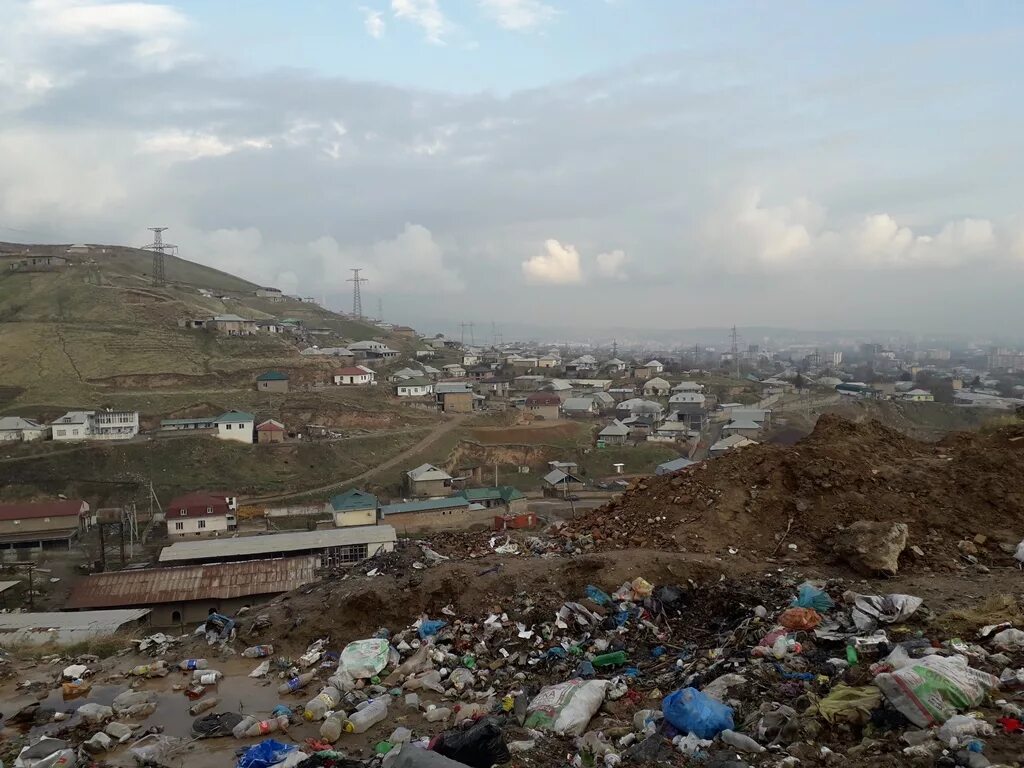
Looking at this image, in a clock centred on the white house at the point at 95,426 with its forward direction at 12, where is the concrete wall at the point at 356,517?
The concrete wall is roughly at 11 o'clock from the white house.

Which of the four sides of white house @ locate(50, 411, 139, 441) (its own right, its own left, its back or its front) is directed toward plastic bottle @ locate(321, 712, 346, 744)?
front

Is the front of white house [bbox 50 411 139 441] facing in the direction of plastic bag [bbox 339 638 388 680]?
yes

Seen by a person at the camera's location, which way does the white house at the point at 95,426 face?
facing the viewer

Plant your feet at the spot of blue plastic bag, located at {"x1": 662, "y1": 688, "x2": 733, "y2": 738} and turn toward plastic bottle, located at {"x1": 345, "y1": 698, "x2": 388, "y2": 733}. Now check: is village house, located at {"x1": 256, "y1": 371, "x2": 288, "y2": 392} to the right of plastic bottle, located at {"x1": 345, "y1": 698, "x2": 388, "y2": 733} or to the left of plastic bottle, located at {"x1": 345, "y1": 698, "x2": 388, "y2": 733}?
right

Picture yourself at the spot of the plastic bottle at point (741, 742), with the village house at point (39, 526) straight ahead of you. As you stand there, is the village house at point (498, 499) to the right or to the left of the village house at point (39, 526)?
right

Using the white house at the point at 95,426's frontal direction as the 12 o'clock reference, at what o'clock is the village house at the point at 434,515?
The village house is roughly at 11 o'clock from the white house.

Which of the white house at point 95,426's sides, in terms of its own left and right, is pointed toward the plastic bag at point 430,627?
front

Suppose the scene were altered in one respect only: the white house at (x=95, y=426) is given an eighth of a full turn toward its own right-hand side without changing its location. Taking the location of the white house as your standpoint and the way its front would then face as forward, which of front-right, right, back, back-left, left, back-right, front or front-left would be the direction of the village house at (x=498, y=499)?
left

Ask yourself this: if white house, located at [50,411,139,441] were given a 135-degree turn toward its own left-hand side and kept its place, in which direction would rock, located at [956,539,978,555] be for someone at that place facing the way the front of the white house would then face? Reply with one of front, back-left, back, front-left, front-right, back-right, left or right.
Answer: back-right

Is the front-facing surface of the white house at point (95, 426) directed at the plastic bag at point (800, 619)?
yes

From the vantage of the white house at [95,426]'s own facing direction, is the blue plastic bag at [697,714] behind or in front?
in front

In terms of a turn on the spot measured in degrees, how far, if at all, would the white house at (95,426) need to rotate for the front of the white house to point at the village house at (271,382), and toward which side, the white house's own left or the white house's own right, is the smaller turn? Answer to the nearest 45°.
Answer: approximately 135° to the white house's own left

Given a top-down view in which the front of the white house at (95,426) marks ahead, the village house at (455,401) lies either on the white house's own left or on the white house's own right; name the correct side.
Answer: on the white house's own left

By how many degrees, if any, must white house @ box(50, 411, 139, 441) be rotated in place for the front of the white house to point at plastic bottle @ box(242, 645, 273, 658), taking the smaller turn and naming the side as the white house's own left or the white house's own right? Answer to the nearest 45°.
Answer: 0° — it already faces it

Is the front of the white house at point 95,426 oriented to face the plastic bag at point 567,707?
yes

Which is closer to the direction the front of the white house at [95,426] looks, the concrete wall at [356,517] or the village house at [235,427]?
the concrete wall

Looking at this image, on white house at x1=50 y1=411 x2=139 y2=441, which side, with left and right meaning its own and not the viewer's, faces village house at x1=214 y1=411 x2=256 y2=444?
left
